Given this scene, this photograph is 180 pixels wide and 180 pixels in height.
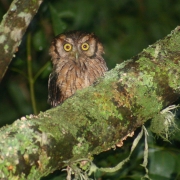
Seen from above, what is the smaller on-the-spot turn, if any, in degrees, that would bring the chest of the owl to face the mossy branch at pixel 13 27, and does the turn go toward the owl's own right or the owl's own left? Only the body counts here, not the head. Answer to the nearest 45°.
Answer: approximately 90° to the owl's own right

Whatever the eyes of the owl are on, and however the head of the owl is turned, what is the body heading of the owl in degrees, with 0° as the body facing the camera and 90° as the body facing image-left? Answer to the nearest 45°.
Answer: approximately 0°
